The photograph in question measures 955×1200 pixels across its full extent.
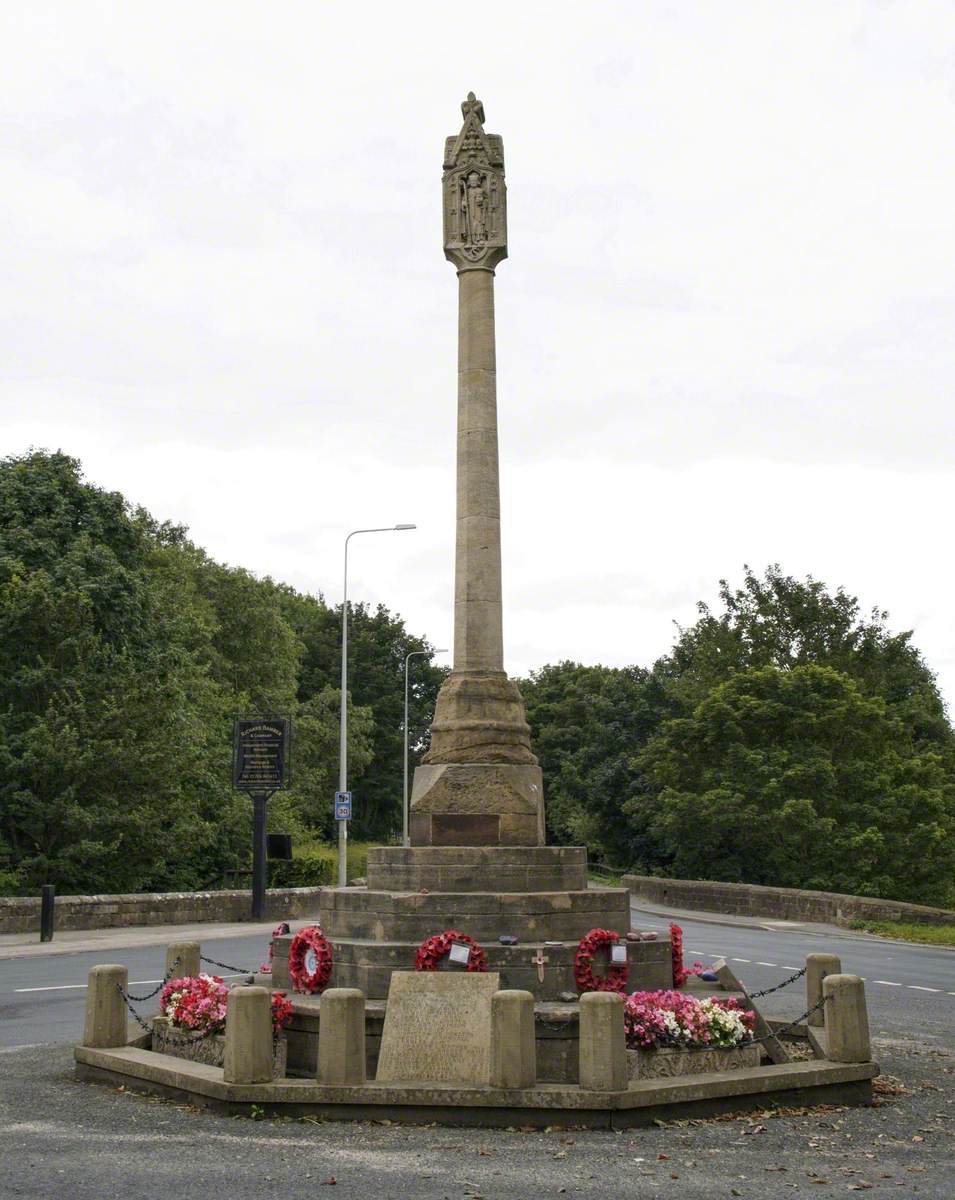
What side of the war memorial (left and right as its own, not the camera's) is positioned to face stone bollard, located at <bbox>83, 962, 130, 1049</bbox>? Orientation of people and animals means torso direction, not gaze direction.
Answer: right

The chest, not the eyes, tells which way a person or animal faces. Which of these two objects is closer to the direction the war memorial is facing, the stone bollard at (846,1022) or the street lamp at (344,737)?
the stone bollard

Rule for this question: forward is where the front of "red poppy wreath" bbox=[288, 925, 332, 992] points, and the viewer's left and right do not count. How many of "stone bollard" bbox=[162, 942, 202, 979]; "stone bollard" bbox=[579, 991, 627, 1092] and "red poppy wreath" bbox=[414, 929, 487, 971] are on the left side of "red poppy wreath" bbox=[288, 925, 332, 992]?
2

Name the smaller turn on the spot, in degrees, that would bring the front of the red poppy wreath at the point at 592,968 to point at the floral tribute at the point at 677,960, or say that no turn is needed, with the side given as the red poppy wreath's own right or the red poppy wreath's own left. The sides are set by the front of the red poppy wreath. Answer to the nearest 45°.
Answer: approximately 135° to the red poppy wreath's own left

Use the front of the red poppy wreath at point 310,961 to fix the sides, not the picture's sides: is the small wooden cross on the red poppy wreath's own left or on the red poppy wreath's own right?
on the red poppy wreath's own left

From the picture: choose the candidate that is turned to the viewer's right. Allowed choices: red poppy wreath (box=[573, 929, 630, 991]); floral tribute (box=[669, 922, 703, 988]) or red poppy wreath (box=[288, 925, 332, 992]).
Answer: the floral tribute

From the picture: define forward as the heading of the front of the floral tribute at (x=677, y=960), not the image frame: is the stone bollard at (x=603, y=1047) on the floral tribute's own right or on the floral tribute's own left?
on the floral tribute's own right

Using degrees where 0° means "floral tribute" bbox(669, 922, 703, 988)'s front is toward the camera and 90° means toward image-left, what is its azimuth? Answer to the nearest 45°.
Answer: approximately 270°

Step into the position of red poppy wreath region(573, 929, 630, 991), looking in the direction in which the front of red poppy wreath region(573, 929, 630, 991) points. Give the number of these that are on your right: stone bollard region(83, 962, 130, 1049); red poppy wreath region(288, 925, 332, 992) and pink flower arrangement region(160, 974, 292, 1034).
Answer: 3

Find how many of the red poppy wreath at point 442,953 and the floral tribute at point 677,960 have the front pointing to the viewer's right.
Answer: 1

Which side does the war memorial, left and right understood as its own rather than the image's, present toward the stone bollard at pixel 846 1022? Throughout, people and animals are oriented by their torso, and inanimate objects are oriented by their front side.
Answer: left

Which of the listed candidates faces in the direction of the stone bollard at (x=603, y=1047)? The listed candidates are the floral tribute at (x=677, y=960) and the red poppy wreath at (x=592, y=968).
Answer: the red poppy wreath

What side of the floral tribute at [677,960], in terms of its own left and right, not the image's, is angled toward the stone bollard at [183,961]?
back

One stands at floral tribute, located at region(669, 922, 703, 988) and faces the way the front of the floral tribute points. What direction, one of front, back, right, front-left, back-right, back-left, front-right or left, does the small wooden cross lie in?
back-right

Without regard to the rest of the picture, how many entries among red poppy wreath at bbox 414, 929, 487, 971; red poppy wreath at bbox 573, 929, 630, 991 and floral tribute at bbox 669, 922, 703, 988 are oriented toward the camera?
2
